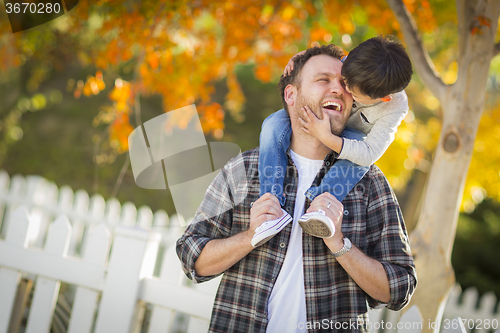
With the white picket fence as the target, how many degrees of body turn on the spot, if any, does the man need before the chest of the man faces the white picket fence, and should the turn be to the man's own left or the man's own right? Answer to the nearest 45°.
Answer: approximately 135° to the man's own right

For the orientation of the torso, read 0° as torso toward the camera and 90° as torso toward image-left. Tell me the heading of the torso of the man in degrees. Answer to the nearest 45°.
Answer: approximately 0°
